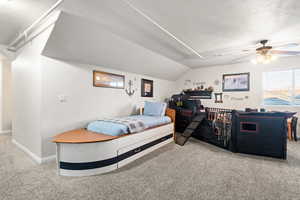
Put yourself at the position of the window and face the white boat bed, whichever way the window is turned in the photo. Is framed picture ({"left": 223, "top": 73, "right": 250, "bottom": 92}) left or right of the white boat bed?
right

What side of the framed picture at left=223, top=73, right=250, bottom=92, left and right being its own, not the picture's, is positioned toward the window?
left

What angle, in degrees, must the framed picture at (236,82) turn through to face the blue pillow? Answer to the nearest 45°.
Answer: approximately 45° to its right

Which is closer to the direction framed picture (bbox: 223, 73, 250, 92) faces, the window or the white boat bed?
the white boat bed

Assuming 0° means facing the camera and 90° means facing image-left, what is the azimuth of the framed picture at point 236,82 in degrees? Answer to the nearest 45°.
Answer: approximately 0°

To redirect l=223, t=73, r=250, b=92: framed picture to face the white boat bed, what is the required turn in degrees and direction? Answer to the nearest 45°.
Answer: approximately 45° to its right
